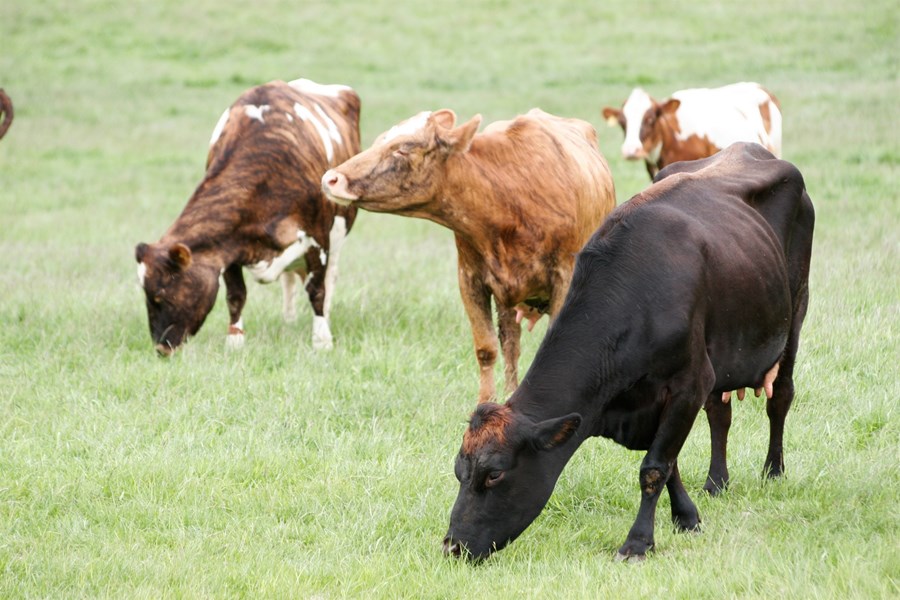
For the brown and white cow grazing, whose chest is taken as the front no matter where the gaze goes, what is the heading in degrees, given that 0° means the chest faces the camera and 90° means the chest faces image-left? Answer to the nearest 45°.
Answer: approximately 45°

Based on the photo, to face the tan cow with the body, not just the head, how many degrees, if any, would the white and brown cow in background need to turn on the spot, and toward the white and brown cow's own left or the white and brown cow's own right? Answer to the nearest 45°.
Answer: approximately 45° to the white and brown cow's own left

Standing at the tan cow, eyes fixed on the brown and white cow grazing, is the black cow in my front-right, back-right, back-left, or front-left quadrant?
back-left

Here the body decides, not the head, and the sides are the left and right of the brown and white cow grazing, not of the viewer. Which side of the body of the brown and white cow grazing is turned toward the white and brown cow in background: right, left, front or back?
back

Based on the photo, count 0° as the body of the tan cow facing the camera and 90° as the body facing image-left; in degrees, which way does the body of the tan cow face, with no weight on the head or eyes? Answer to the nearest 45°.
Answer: approximately 45°
